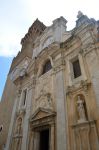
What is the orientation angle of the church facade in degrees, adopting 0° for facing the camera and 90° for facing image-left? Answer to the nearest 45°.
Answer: approximately 45°
